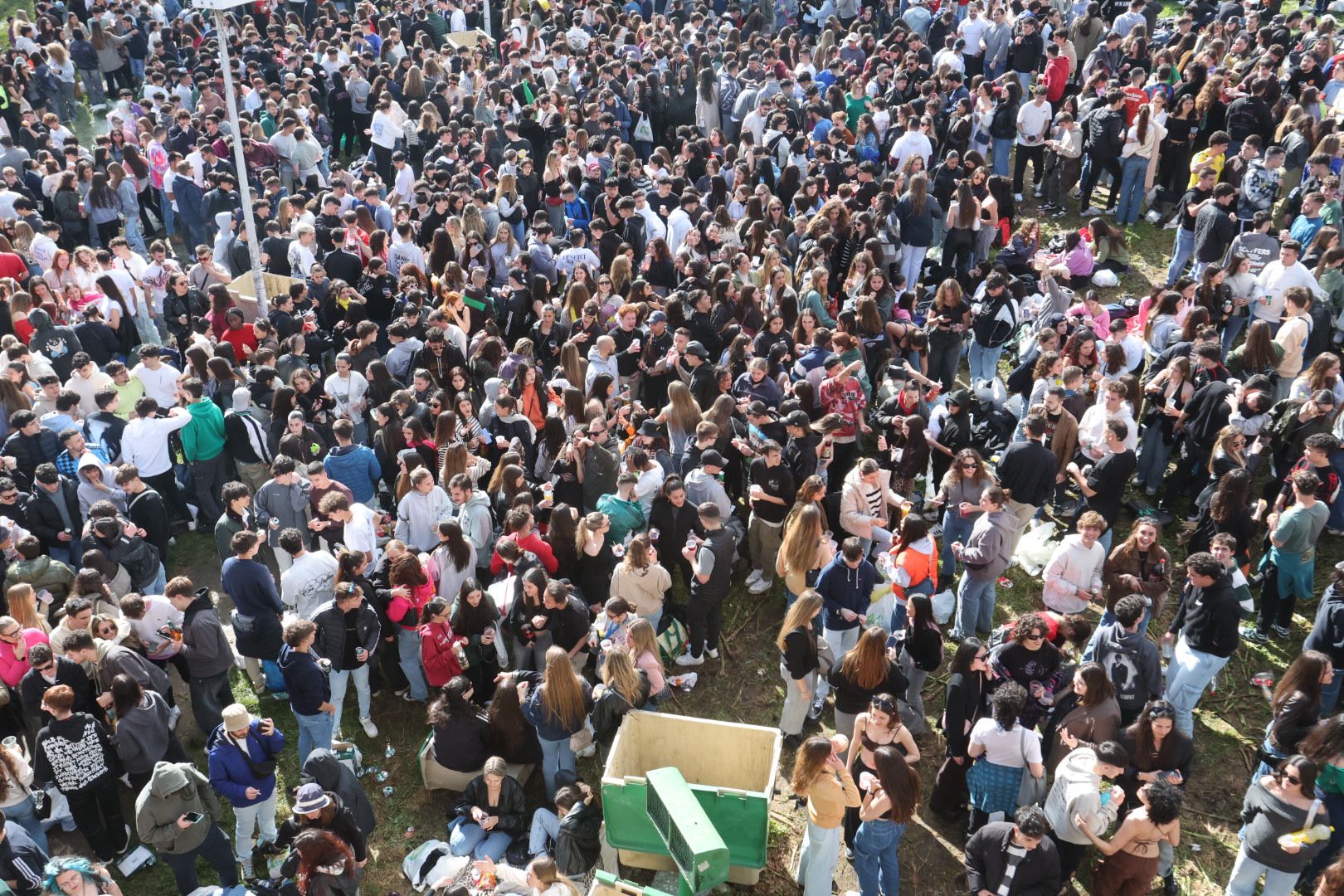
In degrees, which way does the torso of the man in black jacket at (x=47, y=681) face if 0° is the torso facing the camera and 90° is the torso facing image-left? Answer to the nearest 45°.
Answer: approximately 0°

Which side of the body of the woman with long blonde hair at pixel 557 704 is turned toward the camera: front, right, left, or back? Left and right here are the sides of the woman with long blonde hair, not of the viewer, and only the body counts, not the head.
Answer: back

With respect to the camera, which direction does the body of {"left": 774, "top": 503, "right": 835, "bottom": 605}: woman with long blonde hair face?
away from the camera

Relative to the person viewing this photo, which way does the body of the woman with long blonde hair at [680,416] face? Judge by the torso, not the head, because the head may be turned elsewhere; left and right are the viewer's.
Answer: facing away from the viewer

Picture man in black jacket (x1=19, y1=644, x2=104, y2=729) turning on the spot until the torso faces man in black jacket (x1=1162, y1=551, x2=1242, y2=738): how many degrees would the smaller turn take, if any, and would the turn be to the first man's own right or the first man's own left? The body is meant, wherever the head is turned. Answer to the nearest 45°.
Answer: approximately 45° to the first man's own left

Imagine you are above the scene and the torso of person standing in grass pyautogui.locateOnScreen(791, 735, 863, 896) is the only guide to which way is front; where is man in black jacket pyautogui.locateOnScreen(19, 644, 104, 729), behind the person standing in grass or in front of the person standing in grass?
behind
